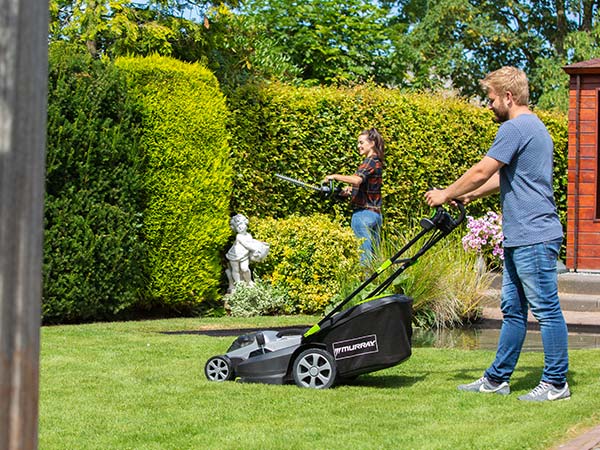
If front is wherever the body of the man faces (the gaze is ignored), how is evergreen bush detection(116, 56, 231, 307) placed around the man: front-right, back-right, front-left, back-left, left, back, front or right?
front-right

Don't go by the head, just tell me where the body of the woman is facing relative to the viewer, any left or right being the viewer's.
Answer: facing to the left of the viewer

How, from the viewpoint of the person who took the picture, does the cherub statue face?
facing the viewer and to the right of the viewer

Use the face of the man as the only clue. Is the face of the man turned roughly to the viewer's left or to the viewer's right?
to the viewer's left

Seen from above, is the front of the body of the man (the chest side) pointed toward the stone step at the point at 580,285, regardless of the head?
no

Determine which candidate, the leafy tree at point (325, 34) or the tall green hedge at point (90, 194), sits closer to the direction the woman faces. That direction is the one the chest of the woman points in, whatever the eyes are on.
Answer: the tall green hedge

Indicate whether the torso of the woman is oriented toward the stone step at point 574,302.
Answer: no

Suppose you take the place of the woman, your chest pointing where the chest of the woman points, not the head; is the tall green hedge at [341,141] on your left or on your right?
on your right

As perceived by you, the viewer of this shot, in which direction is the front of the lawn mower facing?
facing to the left of the viewer

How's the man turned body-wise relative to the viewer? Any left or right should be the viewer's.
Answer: facing to the left of the viewer

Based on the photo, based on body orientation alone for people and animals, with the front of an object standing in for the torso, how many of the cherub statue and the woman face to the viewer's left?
1

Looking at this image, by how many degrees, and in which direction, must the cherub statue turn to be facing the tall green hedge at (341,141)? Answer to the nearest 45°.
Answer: approximately 90° to its left

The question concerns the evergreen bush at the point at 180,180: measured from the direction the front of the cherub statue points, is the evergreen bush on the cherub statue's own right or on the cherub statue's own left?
on the cherub statue's own right

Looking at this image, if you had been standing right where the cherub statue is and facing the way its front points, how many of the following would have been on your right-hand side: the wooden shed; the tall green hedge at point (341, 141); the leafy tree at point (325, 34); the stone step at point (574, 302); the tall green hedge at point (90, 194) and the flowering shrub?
1

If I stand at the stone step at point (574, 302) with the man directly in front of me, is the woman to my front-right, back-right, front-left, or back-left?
front-right

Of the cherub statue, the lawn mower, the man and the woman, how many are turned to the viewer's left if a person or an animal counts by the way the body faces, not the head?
3

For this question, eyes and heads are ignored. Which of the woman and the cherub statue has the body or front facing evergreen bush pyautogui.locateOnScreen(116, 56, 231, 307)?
the woman
